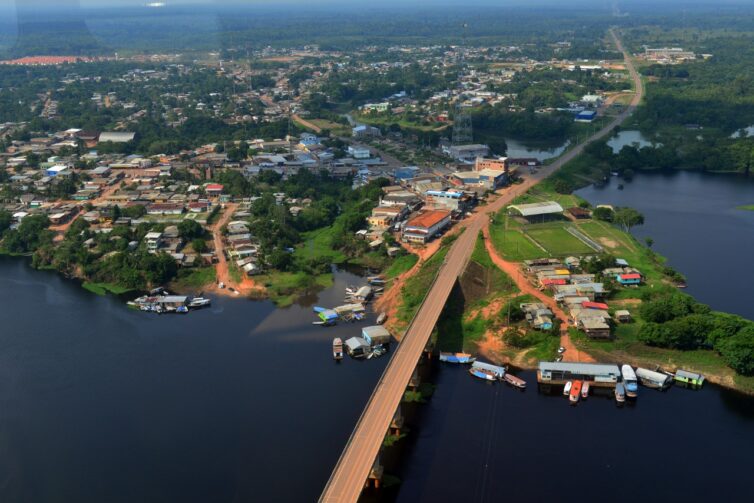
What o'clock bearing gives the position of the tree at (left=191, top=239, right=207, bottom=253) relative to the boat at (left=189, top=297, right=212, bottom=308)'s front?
The tree is roughly at 9 o'clock from the boat.

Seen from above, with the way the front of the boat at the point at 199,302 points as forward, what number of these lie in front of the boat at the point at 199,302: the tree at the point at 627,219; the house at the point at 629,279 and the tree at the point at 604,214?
3

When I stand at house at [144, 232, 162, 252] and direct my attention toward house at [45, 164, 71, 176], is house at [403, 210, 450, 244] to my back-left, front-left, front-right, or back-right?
back-right

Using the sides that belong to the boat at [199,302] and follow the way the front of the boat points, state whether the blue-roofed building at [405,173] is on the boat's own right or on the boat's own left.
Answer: on the boat's own left

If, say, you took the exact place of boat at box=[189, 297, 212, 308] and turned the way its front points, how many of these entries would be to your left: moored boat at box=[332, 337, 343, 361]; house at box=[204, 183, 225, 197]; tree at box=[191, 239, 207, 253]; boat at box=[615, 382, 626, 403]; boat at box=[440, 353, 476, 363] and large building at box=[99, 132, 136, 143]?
3

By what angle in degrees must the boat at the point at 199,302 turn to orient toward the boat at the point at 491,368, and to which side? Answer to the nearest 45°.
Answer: approximately 45° to its right

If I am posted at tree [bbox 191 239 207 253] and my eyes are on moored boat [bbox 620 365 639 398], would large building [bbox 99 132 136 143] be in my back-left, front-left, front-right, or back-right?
back-left

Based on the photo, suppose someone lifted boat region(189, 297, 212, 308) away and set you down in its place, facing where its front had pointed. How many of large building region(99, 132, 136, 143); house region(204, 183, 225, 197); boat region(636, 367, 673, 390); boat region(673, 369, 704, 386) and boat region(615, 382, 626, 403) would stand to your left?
2

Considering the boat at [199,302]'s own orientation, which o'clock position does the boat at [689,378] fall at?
the boat at [689,378] is roughly at 1 o'clock from the boat at [199,302].

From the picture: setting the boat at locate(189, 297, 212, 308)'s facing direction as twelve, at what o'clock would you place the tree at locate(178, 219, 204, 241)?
The tree is roughly at 9 o'clock from the boat.

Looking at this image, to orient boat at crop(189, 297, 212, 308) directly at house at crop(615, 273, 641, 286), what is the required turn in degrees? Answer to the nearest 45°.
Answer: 0° — it already faces it

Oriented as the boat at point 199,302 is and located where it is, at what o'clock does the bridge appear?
The bridge is roughly at 2 o'clock from the boat.

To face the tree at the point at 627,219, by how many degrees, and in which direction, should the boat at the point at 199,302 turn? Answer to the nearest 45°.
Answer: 0° — it already faces it

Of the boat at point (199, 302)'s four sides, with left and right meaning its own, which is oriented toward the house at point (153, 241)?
left

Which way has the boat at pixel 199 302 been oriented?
to the viewer's right
